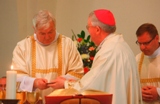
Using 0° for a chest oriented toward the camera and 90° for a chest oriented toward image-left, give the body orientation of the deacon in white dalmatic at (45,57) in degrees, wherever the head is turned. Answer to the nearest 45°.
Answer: approximately 0°

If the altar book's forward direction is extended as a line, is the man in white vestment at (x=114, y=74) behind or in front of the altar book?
in front

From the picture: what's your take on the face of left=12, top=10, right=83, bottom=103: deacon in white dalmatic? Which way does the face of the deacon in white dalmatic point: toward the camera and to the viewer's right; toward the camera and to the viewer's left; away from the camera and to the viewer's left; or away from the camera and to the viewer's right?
toward the camera and to the viewer's right

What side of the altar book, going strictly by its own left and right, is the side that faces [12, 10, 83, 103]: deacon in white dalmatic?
front

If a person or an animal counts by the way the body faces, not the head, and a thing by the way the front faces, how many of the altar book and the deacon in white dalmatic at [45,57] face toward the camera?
1

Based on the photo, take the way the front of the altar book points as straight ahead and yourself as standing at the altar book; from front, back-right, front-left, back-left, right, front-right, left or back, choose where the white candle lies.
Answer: left

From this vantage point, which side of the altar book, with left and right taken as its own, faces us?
back

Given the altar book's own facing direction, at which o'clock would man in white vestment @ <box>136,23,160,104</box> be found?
The man in white vestment is roughly at 1 o'clock from the altar book.

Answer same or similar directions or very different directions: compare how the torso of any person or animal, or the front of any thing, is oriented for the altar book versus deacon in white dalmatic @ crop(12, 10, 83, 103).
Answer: very different directions

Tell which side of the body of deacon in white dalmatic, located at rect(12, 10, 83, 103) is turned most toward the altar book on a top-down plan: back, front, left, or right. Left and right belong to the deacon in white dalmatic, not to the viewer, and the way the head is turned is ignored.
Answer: front

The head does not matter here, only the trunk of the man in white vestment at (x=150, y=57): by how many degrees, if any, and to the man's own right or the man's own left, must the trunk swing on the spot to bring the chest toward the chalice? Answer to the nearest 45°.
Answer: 0° — they already face it

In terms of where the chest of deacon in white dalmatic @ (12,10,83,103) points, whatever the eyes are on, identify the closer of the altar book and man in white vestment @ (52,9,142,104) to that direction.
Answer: the altar book
